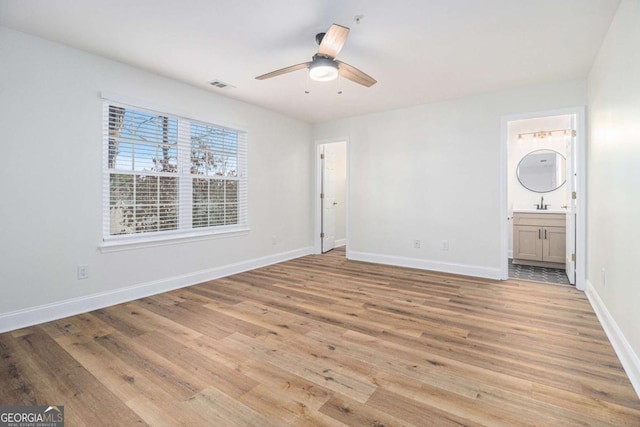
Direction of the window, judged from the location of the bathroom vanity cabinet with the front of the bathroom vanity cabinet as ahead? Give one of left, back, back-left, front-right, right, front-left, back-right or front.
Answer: front-right

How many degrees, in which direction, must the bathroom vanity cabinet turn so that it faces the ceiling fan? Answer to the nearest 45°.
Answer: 0° — it already faces it

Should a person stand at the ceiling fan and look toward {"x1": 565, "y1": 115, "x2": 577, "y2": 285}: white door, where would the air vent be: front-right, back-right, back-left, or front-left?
back-left

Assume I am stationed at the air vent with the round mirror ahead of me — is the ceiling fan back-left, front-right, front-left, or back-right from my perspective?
front-right

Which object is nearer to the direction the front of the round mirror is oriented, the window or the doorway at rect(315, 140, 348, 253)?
the window

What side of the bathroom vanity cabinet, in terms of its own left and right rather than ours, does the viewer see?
front

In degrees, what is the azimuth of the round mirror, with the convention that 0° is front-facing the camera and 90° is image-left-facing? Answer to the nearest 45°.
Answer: approximately 0°

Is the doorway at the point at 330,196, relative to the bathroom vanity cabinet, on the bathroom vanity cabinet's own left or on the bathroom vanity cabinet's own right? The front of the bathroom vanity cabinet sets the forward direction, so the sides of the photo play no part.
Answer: on the bathroom vanity cabinet's own right
